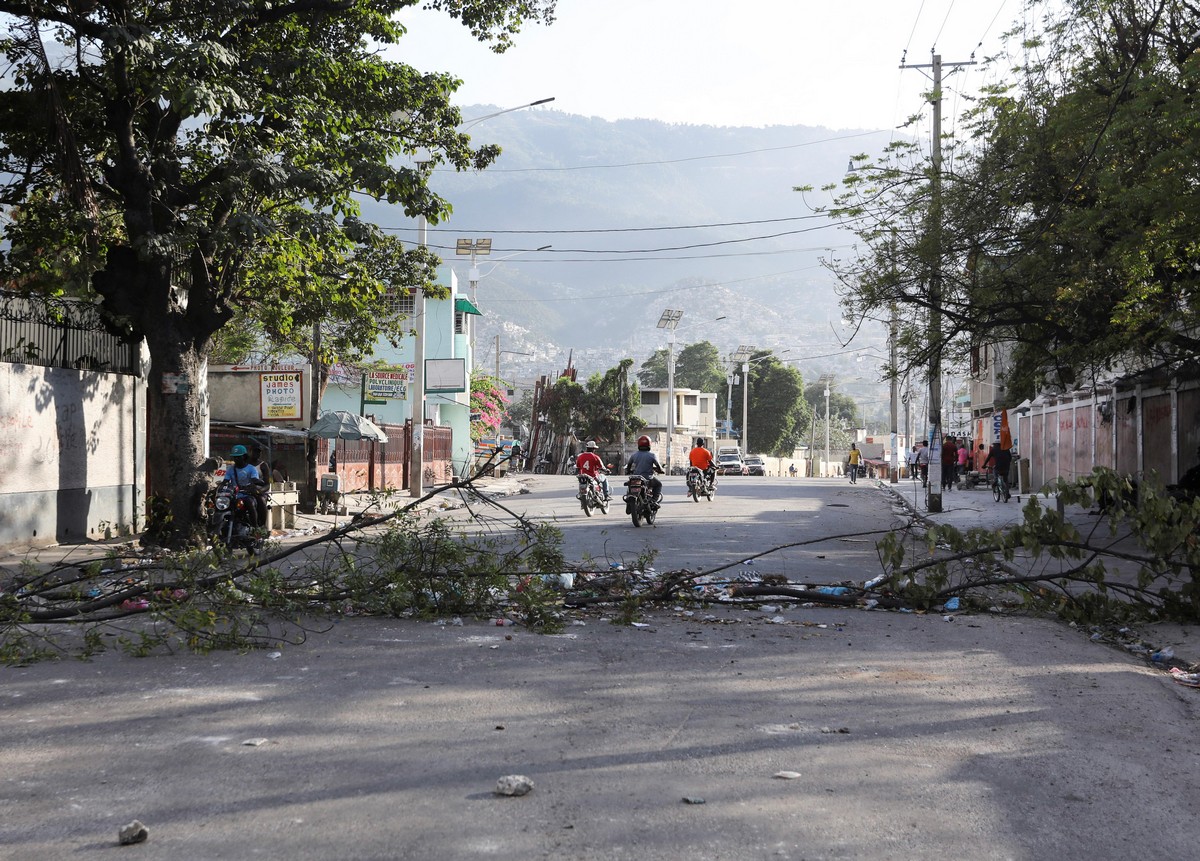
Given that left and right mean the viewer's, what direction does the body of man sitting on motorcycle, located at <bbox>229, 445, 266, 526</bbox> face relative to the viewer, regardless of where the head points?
facing the viewer and to the left of the viewer

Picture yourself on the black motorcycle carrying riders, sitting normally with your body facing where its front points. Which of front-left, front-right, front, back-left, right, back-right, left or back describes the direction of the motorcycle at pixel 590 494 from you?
back

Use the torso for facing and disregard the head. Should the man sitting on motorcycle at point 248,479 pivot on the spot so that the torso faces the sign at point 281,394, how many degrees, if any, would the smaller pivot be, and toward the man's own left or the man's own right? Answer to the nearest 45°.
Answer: approximately 135° to the man's own right

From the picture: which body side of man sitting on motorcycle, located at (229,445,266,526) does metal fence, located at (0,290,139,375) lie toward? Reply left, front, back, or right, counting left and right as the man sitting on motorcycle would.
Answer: right

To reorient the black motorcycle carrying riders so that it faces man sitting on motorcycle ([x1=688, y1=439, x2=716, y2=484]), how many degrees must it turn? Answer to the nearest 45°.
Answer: approximately 180°

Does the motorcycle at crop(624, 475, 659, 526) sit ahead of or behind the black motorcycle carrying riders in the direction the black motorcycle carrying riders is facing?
behind

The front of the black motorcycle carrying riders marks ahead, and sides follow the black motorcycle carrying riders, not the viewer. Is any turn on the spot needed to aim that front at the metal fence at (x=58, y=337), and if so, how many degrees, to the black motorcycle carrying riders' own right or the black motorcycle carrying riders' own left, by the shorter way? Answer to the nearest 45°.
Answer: approximately 90° to the black motorcycle carrying riders' own right

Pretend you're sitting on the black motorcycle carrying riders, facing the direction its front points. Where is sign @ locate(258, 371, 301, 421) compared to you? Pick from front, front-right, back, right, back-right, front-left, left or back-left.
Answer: back-right

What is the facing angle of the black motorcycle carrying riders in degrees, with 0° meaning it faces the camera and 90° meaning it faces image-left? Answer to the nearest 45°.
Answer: approximately 45°

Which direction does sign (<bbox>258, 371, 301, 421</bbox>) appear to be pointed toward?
toward the camera
